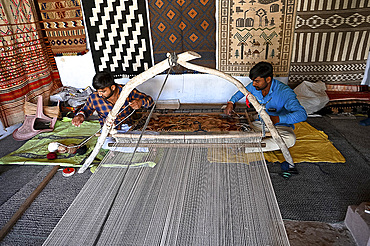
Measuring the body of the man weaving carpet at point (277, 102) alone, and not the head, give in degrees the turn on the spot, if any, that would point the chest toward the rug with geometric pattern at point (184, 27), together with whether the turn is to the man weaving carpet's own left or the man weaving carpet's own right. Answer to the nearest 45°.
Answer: approximately 90° to the man weaving carpet's own right

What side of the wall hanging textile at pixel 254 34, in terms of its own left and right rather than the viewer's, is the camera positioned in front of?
front

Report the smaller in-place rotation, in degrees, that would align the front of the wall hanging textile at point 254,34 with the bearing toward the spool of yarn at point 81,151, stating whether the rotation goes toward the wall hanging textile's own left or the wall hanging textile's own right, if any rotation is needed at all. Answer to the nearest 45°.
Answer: approximately 45° to the wall hanging textile's own right

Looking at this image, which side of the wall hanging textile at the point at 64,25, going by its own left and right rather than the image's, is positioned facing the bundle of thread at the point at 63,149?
front

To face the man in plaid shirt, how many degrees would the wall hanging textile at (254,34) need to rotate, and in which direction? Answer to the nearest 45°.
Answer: approximately 45° to its right

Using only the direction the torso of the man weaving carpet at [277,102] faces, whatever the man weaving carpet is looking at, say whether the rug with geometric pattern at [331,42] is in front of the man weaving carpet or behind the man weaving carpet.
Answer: behind

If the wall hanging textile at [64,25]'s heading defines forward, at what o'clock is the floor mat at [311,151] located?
The floor mat is roughly at 11 o'clock from the wall hanging textile.

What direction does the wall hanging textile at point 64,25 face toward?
toward the camera

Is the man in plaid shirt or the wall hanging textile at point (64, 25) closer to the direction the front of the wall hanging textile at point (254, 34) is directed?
the man in plaid shirt

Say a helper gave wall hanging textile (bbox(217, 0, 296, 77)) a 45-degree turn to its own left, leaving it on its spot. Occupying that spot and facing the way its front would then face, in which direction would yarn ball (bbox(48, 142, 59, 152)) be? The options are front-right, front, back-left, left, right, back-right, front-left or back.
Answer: right

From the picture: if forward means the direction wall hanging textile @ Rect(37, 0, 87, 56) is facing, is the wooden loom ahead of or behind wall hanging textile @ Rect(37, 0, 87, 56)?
ahead

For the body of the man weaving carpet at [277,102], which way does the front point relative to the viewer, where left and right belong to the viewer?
facing the viewer and to the left of the viewer

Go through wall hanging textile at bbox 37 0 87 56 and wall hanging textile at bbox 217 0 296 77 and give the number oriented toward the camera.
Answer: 2

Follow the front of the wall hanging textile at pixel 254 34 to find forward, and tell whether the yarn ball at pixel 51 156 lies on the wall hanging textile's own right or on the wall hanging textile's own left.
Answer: on the wall hanging textile's own right

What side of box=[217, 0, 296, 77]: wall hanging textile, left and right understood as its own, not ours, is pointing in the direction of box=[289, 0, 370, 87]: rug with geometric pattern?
left

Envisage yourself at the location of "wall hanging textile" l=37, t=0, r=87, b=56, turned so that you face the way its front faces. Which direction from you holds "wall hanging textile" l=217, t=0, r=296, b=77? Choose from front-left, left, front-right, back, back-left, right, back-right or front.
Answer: front-left

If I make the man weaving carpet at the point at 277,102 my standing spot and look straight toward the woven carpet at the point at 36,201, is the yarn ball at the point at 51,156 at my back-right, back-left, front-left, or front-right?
front-right

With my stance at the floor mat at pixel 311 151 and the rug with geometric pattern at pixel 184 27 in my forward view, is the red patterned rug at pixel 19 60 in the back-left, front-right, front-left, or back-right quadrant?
front-left

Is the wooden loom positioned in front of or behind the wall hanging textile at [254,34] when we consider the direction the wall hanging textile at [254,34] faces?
in front
